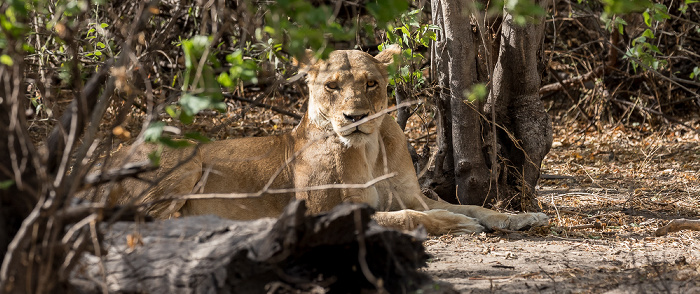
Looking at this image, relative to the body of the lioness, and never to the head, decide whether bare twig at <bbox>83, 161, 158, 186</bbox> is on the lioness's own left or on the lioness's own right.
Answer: on the lioness's own right

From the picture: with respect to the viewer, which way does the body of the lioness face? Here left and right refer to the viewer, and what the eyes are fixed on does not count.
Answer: facing the viewer and to the right of the viewer

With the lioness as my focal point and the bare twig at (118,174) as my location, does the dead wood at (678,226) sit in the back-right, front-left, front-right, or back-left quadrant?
front-right

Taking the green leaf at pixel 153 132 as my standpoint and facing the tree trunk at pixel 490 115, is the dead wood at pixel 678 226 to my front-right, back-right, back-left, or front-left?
front-right

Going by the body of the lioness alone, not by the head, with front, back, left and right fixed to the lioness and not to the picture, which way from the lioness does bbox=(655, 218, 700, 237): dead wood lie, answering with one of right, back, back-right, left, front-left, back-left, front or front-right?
front-left

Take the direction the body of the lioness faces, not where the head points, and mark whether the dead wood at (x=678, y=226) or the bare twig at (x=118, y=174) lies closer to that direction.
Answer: the dead wood
